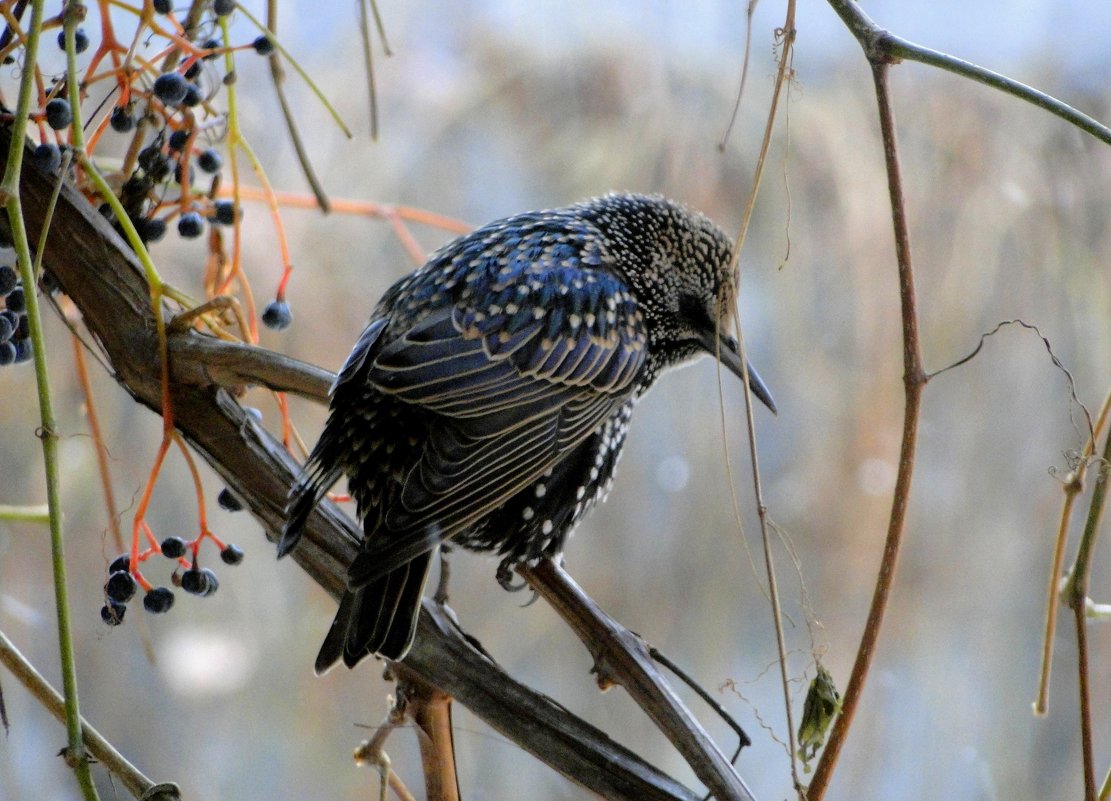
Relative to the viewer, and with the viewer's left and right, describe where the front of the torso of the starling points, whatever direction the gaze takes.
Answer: facing away from the viewer and to the right of the viewer
